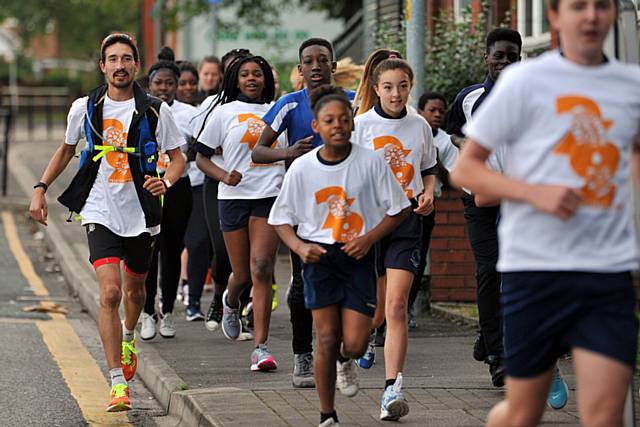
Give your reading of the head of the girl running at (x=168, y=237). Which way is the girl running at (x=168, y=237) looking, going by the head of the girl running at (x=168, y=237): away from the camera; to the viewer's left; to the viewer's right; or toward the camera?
toward the camera

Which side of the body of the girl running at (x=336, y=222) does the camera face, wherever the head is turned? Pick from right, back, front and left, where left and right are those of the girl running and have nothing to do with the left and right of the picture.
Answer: front

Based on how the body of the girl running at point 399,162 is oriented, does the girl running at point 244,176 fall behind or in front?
behind

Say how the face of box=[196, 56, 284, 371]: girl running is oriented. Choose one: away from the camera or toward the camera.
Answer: toward the camera

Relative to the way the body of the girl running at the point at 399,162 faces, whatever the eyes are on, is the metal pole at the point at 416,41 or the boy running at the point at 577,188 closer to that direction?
the boy running

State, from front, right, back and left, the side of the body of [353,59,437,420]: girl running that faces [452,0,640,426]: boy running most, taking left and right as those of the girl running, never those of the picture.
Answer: front

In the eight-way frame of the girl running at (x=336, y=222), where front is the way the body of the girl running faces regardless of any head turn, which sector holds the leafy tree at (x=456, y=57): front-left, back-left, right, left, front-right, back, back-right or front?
back

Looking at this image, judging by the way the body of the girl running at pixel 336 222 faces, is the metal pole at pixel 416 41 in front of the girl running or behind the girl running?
behind

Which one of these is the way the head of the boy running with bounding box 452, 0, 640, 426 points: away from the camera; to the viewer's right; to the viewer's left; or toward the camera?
toward the camera

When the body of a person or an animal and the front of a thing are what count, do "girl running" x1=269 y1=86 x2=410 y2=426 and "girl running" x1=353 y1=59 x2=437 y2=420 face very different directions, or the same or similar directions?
same or similar directions

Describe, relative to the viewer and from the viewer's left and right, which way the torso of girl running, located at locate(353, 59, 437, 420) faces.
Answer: facing the viewer

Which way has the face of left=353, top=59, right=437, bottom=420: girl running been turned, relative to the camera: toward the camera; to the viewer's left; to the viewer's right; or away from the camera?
toward the camera

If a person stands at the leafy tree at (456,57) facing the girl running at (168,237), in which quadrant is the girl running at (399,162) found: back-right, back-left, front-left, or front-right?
front-left
